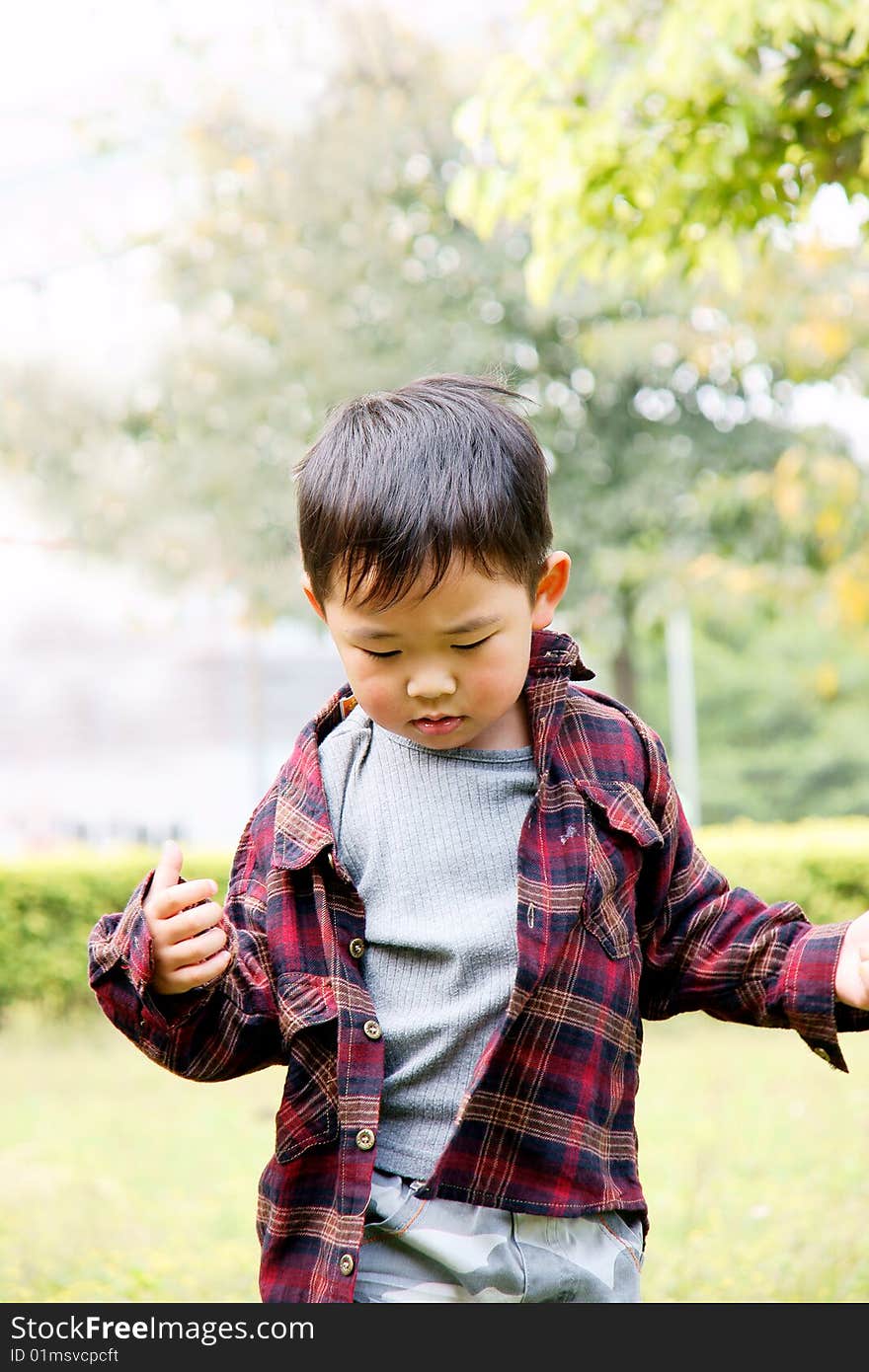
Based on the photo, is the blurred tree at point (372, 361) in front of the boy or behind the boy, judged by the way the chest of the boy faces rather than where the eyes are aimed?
behind

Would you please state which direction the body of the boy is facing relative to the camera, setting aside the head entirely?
toward the camera

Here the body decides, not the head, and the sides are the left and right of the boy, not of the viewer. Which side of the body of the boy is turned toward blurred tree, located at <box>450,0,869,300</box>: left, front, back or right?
back

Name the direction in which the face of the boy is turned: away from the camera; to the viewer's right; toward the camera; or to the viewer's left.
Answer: toward the camera

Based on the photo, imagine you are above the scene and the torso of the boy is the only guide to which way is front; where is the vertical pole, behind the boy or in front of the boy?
behind

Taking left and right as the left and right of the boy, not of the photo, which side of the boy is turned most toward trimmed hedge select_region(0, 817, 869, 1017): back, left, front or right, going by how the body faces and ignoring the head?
back
